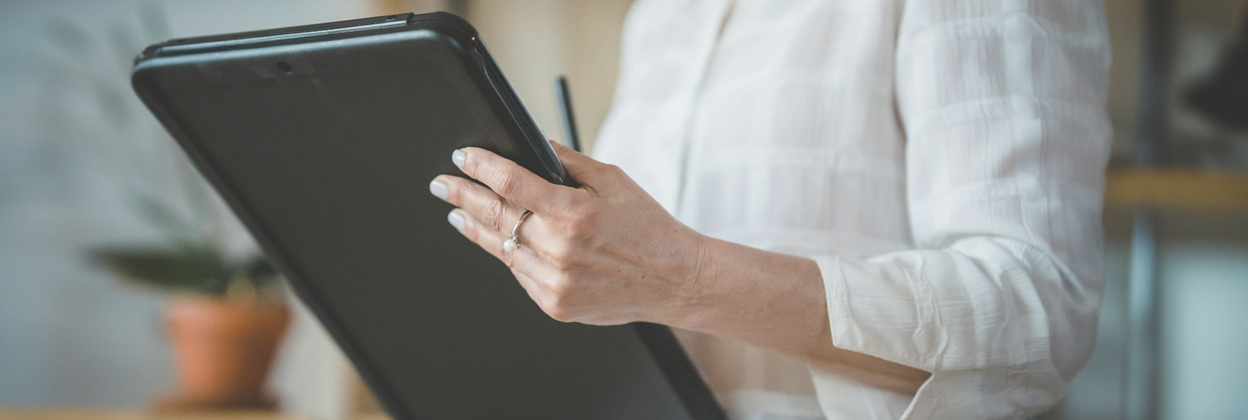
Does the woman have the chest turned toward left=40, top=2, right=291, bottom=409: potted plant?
no

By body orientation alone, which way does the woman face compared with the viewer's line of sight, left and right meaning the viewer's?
facing the viewer and to the left of the viewer

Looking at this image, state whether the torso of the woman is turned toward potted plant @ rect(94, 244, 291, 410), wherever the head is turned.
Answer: no
